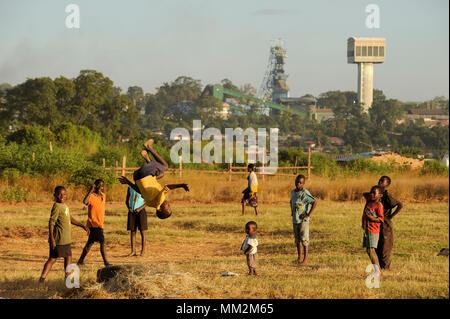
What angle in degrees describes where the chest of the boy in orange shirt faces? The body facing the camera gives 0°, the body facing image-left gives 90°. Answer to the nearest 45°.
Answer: approximately 315°

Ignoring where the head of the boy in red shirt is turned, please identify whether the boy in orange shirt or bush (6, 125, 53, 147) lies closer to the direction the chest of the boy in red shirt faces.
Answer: the boy in orange shirt

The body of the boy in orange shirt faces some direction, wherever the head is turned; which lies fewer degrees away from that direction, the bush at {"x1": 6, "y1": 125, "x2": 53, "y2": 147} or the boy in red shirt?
the boy in red shirt

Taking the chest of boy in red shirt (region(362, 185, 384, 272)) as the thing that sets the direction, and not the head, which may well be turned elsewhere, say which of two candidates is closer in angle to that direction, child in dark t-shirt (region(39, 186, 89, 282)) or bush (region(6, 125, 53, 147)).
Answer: the child in dark t-shirt
